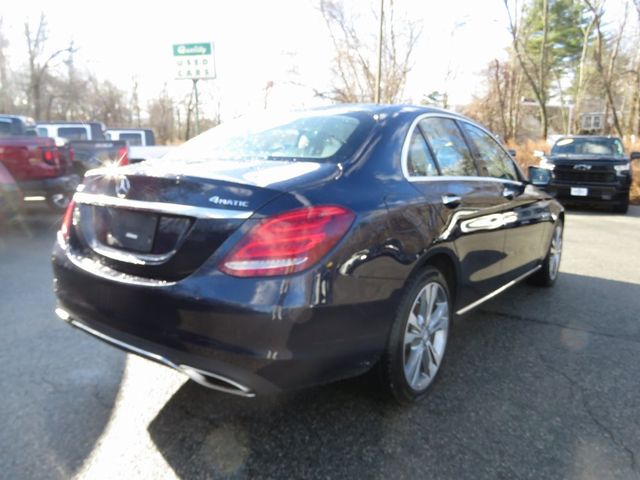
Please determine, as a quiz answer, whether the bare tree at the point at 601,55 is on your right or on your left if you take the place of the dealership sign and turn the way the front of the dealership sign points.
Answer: on your left

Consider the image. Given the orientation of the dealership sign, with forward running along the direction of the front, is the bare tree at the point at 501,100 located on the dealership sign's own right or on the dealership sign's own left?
on the dealership sign's own left

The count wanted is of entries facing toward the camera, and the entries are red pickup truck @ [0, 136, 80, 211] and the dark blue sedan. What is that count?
0

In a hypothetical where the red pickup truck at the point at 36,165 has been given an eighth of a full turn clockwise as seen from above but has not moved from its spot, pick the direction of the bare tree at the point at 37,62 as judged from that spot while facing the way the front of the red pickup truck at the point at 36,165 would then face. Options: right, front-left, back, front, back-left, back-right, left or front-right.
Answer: front

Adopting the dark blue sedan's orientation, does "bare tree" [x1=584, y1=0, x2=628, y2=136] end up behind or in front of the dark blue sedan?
in front

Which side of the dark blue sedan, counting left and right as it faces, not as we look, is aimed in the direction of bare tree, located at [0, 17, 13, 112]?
left

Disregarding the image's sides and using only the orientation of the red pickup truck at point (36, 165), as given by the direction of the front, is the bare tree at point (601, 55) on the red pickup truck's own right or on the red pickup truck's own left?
on the red pickup truck's own right

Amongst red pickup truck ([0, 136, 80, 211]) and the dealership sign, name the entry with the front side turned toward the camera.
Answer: the dealership sign

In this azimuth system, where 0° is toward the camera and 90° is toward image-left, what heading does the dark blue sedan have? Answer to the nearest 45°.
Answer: approximately 225°

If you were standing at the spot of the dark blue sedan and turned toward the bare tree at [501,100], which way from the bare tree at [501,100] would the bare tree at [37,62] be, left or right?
left

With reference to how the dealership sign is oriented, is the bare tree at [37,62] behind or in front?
behind

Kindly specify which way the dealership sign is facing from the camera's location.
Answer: facing the viewer

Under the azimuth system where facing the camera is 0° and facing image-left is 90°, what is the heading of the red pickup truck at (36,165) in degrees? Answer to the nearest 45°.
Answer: approximately 135°

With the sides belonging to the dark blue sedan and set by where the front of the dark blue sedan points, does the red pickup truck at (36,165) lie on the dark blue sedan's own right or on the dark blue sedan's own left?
on the dark blue sedan's own left
